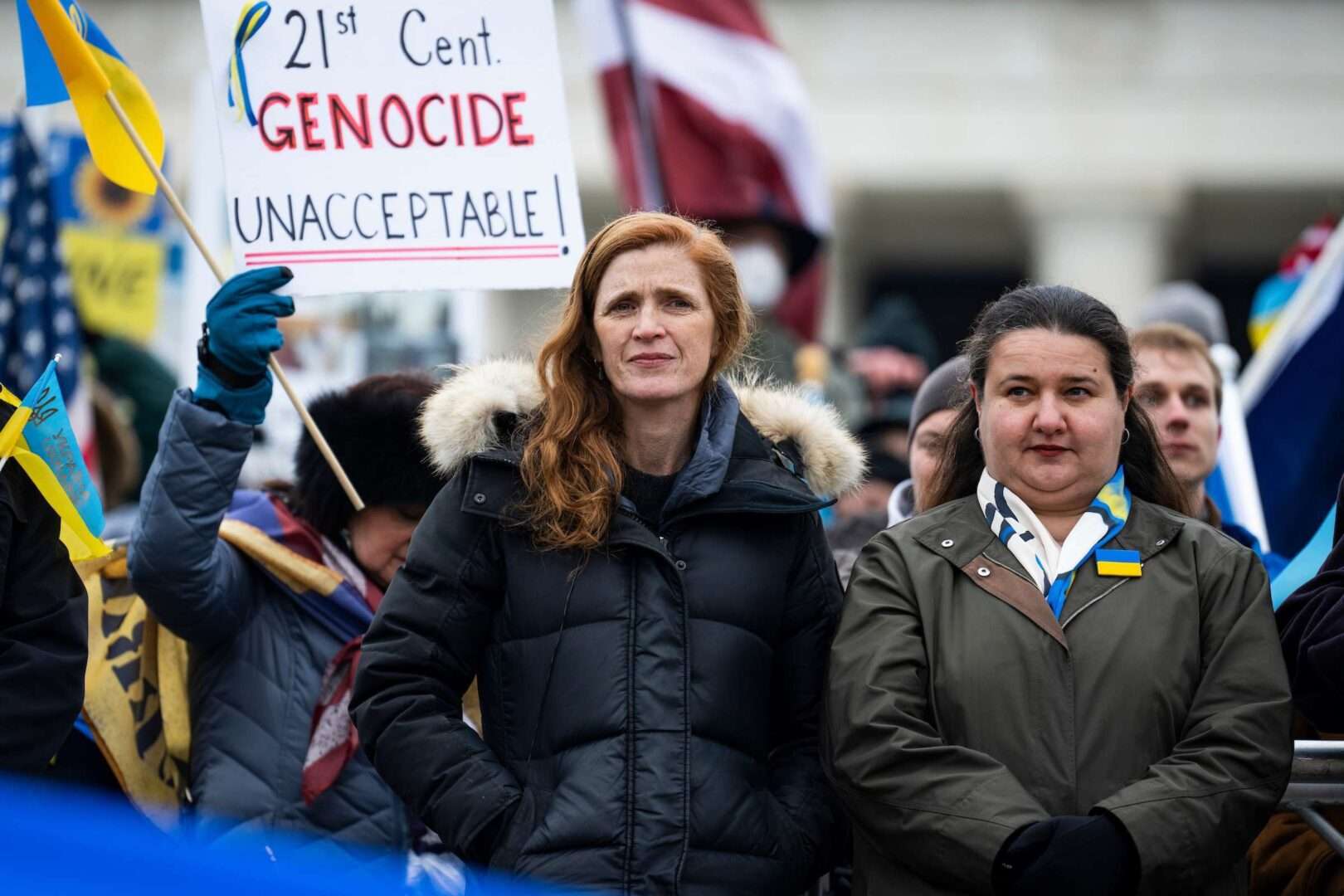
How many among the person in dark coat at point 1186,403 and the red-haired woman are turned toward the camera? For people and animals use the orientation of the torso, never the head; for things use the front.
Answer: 2

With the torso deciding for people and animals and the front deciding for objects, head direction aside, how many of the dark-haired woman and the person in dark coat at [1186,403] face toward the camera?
2

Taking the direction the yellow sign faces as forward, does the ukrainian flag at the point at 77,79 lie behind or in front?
in front

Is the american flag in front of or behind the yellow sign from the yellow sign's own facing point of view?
in front

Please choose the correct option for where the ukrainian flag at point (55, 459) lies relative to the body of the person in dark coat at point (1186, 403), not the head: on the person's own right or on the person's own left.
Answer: on the person's own right

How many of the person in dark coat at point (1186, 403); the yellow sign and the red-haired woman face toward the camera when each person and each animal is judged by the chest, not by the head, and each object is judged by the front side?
3

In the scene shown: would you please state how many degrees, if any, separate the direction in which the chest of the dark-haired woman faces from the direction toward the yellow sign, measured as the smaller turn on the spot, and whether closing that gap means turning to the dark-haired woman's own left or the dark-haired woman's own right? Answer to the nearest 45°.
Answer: approximately 135° to the dark-haired woman's own right

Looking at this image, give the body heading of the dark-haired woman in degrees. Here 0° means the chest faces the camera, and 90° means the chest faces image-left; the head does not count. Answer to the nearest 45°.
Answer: approximately 0°

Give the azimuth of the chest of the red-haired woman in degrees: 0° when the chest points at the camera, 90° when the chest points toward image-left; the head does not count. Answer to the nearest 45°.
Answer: approximately 0°

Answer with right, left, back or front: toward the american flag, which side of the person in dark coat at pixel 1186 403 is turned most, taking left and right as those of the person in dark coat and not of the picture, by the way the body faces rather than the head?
right
